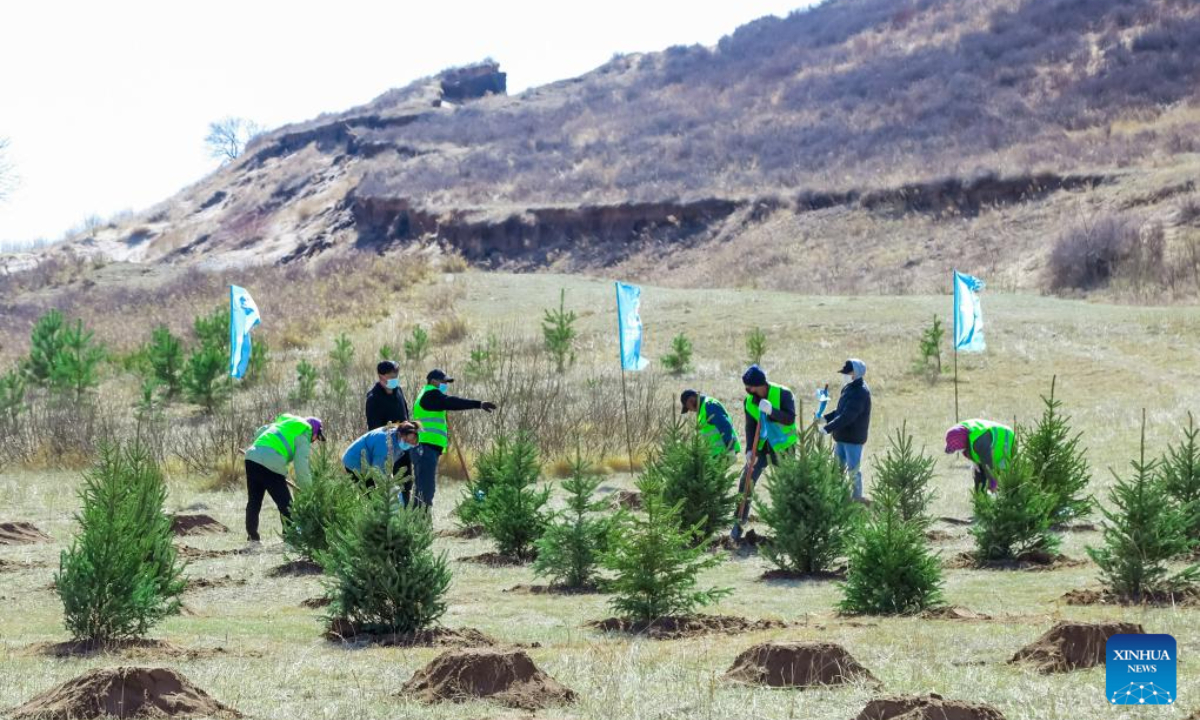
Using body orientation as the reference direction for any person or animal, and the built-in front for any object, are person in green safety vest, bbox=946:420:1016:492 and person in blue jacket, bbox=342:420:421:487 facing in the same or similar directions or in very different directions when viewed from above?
very different directions

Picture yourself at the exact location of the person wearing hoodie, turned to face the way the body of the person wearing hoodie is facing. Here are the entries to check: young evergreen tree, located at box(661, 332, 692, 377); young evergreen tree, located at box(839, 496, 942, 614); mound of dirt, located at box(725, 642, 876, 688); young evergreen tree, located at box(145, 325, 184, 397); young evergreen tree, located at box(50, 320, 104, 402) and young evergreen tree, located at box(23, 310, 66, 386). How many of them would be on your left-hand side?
2

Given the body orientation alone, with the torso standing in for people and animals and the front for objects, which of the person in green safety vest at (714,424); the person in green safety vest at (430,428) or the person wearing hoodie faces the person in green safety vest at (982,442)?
the person in green safety vest at (430,428)

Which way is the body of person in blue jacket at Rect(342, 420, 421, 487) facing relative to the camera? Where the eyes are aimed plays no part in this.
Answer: to the viewer's right

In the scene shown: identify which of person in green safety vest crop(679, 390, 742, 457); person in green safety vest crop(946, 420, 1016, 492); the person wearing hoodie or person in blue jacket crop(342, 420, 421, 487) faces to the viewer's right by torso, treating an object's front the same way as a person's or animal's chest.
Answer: the person in blue jacket

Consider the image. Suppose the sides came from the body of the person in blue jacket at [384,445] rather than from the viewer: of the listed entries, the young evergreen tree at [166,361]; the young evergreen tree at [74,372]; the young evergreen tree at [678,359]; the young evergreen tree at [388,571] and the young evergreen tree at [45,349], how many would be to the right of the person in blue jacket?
1

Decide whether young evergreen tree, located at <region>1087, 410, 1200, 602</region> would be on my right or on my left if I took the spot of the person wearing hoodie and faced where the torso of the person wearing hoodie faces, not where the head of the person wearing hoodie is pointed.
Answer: on my left

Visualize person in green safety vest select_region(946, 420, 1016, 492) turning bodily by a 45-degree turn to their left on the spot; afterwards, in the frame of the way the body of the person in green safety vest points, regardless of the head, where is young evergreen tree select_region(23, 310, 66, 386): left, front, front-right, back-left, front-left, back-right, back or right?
right

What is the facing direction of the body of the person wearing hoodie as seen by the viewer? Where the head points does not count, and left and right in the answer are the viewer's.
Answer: facing to the left of the viewer

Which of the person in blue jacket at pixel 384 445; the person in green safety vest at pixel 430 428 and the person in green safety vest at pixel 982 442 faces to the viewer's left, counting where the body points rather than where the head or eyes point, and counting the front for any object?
the person in green safety vest at pixel 982 442

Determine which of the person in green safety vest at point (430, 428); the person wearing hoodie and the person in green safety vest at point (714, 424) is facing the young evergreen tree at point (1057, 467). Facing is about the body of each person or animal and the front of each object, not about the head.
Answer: the person in green safety vest at point (430, 428)

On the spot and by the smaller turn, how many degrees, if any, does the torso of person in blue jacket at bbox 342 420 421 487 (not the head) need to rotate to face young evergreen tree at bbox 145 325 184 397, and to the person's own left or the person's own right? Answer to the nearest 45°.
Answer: approximately 90° to the person's own left

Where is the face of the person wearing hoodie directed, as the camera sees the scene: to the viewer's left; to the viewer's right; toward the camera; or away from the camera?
to the viewer's left

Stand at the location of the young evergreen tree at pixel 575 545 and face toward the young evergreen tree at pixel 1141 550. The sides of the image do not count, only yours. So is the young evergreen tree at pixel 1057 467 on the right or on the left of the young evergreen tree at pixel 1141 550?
left

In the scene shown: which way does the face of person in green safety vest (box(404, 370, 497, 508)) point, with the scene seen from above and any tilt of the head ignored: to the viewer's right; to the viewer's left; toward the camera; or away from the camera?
to the viewer's right

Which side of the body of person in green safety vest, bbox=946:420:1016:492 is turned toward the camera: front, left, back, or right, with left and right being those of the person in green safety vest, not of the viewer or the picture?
left

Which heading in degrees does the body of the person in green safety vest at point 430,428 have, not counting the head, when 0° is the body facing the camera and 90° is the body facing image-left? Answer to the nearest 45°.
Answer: approximately 270°

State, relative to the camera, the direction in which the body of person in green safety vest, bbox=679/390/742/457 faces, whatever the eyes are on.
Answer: to the viewer's left

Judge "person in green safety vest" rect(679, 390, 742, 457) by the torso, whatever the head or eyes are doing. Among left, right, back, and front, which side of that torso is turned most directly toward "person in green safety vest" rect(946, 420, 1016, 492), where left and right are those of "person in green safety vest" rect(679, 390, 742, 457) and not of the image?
back
